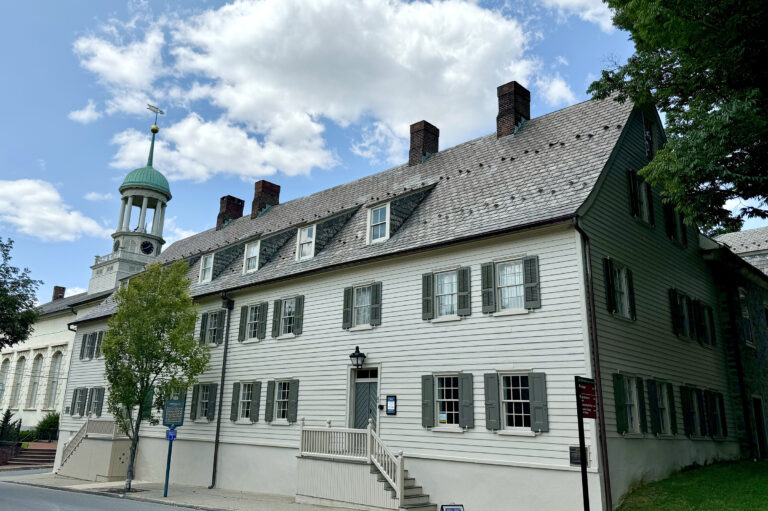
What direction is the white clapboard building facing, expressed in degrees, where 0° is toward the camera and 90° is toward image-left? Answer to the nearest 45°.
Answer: approximately 45°

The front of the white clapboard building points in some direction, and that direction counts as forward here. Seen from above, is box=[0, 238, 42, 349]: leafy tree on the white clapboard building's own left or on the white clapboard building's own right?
on the white clapboard building's own right
